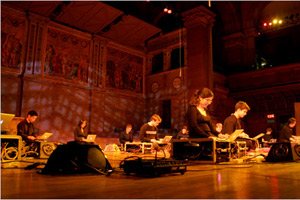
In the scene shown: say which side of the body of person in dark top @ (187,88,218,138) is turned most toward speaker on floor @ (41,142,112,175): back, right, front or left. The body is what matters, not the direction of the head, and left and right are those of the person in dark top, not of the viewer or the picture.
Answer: right

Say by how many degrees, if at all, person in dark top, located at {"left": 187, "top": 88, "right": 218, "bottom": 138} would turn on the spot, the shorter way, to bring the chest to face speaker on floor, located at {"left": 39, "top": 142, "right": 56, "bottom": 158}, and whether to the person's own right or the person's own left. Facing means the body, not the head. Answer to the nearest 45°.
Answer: approximately 135° to the person's own right

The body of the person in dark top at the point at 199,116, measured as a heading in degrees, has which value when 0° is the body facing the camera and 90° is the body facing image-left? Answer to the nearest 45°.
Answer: approximately 315°

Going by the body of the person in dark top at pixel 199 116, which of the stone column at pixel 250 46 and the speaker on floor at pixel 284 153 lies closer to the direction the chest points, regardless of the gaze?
the speaker on floor

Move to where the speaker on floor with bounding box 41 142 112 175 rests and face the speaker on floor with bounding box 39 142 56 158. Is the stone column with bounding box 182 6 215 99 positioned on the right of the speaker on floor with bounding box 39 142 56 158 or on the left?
right

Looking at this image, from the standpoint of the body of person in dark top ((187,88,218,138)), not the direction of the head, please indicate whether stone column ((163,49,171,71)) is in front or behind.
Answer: behind

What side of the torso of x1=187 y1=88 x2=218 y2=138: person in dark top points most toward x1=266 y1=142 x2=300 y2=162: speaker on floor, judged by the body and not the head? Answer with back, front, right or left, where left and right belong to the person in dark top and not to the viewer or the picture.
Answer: front
